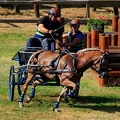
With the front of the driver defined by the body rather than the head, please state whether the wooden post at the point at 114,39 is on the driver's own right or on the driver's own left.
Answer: on the driver's own left

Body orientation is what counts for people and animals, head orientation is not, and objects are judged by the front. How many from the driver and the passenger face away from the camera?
0

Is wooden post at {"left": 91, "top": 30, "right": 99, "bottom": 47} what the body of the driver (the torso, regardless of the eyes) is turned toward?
no
